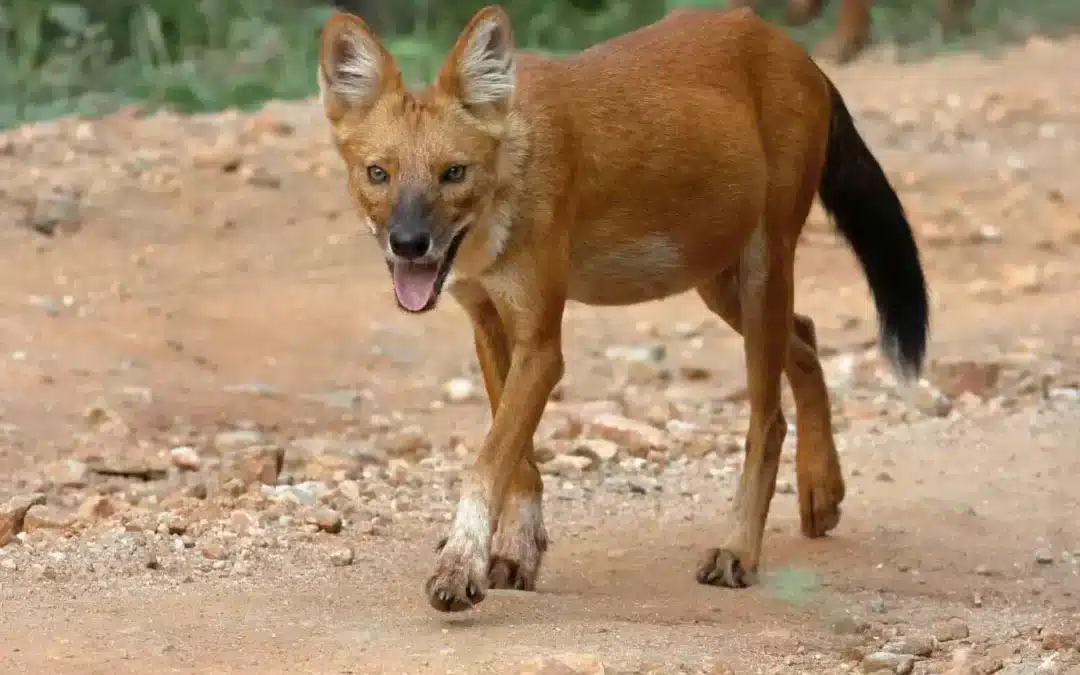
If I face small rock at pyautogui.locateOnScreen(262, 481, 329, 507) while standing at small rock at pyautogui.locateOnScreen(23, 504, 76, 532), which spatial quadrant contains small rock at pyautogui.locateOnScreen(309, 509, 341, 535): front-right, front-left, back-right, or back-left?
front-right

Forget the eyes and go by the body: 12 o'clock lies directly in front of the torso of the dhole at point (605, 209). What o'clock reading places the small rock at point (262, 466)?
The small rock is roughly at 2 o'clock from the dhole.

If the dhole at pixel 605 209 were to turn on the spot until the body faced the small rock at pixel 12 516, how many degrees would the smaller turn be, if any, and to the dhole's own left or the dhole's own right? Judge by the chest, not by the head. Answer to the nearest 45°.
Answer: approximately 45° to the dhole's own right

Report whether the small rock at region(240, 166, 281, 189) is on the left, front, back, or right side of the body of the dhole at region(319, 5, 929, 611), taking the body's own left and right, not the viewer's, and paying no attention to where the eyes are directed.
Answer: right

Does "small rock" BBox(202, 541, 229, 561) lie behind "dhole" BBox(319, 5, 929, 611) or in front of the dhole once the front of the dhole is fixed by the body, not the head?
in front

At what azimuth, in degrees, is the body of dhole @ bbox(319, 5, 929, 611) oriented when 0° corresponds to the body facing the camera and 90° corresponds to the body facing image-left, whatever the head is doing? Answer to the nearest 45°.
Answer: approximately 45°

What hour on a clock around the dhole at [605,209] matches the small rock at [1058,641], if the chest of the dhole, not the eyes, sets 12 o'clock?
The small rock is roughly at 9 o'clock from the dhole.

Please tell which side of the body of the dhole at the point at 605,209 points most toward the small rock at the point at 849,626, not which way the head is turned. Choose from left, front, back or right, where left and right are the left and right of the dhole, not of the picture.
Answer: left

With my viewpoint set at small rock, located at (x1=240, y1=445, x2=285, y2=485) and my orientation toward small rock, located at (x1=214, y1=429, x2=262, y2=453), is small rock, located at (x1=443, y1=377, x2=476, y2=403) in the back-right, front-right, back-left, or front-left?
front-right

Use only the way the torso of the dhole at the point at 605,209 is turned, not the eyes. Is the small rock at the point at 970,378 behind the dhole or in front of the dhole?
behind

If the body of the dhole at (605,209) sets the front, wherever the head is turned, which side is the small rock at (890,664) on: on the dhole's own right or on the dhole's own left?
on the dhole's own left

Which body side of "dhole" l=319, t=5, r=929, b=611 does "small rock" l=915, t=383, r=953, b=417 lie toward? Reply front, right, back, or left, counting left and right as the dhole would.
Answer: back

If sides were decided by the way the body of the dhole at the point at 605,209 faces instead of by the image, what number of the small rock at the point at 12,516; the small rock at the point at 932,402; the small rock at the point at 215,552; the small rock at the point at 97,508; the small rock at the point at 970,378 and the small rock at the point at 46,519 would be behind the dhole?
2

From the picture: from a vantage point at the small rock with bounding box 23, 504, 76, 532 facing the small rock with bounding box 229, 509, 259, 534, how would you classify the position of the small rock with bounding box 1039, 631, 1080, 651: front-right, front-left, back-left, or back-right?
front-right
